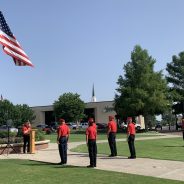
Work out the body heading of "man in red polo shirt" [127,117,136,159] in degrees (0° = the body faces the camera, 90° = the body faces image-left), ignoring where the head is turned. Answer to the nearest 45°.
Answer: approximately 90°

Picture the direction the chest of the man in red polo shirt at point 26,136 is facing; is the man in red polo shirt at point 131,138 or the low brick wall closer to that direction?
the man in red polo shirt

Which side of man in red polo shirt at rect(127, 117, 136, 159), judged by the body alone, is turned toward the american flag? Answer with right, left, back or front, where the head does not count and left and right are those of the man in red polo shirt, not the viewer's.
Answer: front

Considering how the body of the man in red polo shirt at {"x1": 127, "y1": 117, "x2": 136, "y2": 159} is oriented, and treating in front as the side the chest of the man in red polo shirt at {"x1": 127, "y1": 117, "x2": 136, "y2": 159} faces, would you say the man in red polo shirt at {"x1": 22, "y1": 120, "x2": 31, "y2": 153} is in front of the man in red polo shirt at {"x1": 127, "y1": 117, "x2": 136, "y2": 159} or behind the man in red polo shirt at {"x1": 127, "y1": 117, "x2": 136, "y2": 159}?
in front

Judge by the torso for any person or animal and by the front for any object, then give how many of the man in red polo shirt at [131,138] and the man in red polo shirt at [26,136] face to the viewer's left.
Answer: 1
